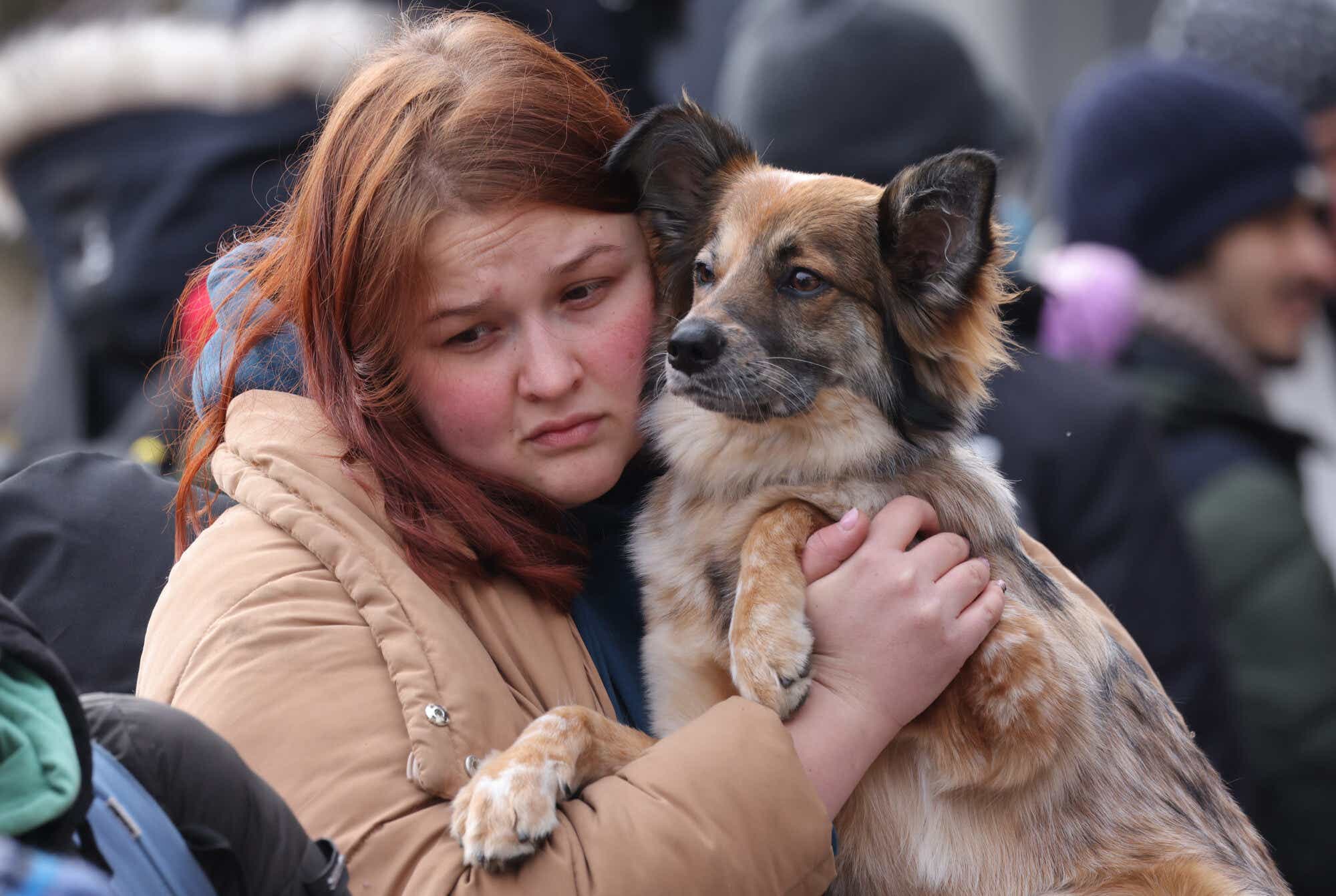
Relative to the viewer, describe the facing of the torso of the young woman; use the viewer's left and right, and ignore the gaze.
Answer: facing the viewer and to the right of the viewer

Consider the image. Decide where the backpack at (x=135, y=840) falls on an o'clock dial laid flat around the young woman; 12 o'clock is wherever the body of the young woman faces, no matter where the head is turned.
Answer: The backpack is roughly at 2 o'clock from the young woman.

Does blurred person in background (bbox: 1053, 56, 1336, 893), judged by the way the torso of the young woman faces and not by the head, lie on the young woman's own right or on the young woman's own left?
on the young woman's own left

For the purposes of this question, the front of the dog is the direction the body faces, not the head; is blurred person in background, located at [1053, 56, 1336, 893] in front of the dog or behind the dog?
behind

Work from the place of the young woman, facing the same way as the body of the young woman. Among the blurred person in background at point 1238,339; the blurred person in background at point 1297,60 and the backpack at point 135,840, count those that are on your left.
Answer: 2

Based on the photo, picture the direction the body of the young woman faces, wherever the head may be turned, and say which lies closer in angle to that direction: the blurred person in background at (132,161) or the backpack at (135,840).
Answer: the backpack
